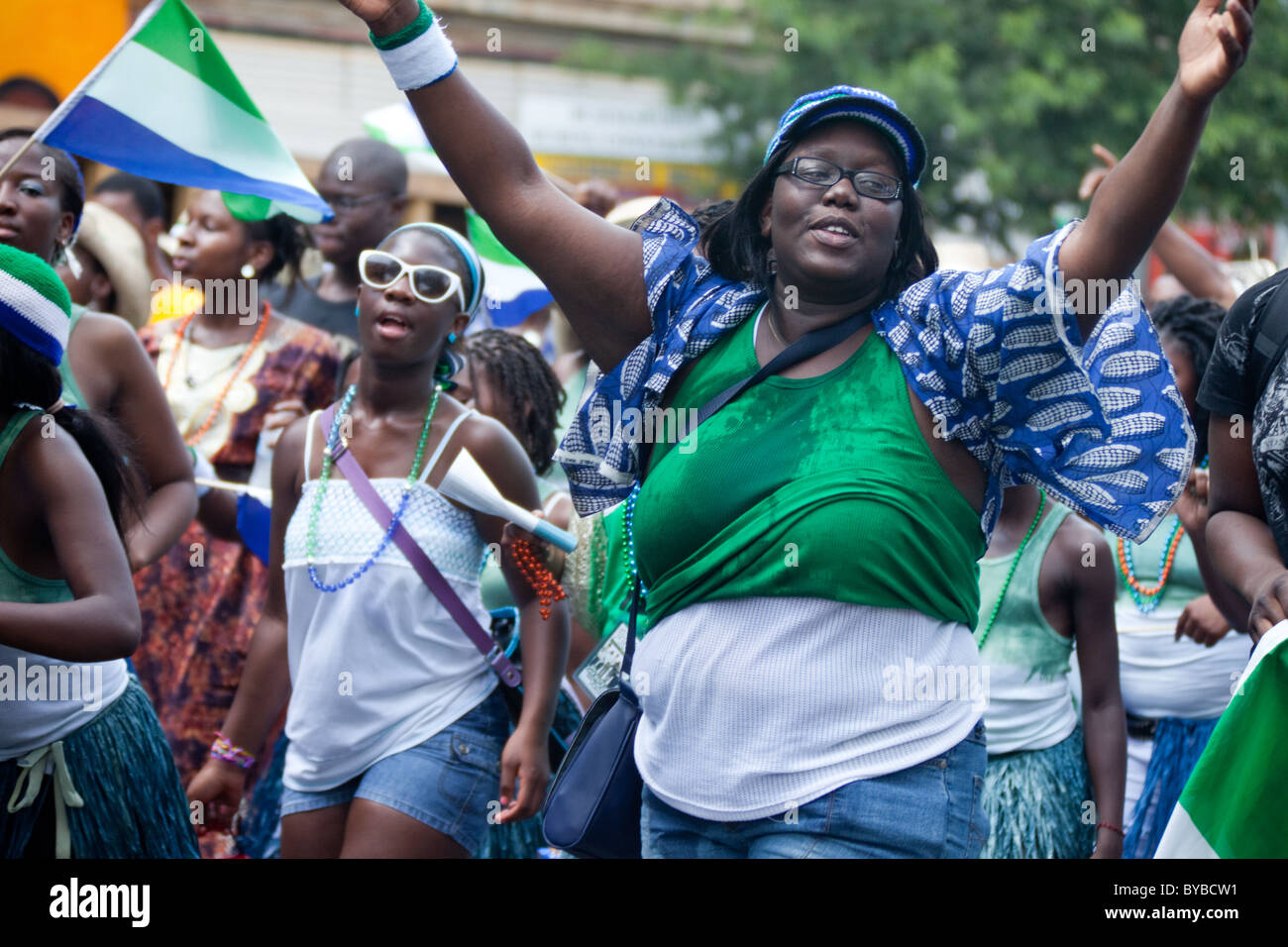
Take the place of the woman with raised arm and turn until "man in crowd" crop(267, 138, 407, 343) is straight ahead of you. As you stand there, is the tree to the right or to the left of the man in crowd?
right

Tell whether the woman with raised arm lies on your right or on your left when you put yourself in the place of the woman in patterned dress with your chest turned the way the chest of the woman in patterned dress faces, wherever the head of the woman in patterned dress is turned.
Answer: on your left

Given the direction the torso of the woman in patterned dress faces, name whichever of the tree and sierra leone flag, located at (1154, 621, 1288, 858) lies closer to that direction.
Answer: the sierra leone flag

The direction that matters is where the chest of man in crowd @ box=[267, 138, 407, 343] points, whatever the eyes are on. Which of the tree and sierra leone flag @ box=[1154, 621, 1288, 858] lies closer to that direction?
the sierra leone flag

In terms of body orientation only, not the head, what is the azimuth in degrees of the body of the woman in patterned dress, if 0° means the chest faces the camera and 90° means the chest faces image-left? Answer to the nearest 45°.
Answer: approximately 45°

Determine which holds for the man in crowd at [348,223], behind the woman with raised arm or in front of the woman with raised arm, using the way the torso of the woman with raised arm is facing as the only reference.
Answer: behind

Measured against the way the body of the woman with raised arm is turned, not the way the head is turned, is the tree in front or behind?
behind

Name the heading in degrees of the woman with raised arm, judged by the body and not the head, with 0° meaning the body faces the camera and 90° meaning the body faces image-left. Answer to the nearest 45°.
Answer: approximately 0°

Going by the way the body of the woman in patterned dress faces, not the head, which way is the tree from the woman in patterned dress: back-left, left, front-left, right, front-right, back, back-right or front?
back
